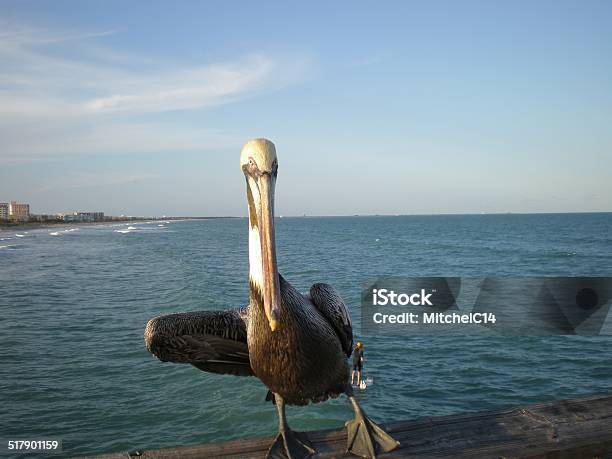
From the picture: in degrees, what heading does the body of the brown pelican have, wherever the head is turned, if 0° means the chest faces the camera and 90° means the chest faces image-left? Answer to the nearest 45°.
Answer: approximately 0°
